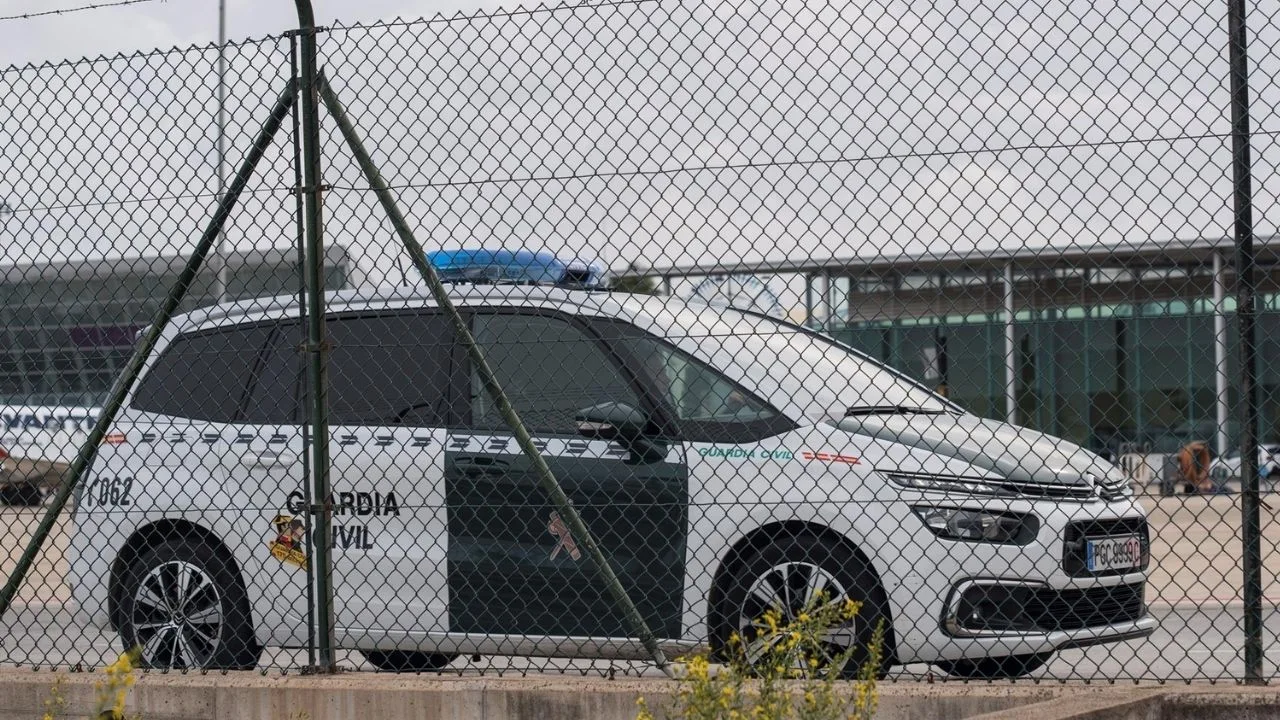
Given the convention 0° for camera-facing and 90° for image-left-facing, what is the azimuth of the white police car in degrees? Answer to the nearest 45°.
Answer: approximately 315°
